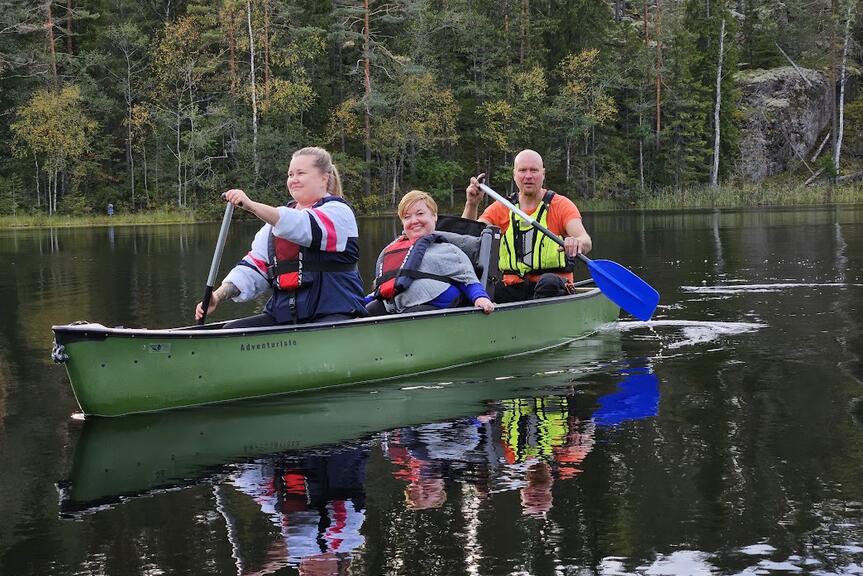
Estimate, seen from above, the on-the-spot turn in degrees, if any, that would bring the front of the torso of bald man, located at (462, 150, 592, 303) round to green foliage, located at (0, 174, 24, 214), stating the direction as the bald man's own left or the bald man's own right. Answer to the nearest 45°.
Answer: approximately 135° to the bald man's own right

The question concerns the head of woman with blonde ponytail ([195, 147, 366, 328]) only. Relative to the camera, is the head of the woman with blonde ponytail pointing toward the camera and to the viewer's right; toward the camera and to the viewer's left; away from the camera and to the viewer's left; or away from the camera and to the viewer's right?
toward the camera and to the viewer's left

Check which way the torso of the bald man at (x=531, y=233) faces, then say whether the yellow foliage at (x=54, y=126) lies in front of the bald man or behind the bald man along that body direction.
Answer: behind

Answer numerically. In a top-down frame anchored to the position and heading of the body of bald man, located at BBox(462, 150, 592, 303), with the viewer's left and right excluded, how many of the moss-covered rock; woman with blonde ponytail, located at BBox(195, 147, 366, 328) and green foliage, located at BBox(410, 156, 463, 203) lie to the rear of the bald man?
2

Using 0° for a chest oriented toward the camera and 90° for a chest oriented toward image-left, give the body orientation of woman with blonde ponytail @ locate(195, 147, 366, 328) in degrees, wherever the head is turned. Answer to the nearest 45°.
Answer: approximately 45°

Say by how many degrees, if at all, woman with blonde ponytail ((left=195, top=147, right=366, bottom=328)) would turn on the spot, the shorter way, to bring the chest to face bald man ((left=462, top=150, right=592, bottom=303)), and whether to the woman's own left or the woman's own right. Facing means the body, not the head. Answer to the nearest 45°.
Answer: approximately 180°

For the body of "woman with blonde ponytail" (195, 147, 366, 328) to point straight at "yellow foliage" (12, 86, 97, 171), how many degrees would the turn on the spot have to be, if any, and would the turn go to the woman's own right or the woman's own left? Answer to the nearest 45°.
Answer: approximately 135° to the woman's own right

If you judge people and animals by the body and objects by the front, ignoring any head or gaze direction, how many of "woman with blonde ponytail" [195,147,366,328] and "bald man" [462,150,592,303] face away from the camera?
0

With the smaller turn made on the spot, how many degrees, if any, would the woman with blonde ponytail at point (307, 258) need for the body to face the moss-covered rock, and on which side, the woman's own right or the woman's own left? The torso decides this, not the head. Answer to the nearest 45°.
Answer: approximately 180°

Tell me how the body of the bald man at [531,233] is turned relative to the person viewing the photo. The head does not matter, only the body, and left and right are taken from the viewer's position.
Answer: facing the viewer

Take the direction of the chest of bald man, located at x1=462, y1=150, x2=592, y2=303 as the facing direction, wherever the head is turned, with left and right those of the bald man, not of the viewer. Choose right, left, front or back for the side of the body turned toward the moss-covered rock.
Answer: back

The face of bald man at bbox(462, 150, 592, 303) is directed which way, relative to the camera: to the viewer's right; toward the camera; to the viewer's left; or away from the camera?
toward the camera

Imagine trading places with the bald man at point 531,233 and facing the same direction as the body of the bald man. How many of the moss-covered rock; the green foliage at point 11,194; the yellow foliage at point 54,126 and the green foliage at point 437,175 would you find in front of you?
0

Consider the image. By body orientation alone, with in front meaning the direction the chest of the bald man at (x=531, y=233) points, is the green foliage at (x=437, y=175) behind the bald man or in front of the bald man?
behind

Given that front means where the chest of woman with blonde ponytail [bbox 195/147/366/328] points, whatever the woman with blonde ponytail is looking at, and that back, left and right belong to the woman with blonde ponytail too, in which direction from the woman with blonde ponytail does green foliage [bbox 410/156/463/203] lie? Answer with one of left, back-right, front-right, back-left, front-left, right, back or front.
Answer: back-right

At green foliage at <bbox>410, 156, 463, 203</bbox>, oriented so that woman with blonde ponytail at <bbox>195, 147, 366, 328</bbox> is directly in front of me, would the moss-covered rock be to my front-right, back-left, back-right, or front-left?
back-left
